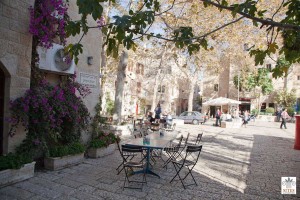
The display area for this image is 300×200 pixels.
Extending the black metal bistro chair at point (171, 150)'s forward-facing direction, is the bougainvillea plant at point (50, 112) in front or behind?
in front

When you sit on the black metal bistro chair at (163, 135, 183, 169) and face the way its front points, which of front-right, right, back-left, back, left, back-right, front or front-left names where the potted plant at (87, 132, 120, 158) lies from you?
front-right

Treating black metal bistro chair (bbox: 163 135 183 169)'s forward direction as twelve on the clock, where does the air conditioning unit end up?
The air conditioning unit is roughly at 12 o'clock from the black metal bistro chair.

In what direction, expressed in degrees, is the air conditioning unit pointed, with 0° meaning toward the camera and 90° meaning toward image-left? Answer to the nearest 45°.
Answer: approximately 315°

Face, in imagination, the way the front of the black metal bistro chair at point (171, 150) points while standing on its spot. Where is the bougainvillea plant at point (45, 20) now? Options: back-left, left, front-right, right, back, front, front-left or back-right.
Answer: front

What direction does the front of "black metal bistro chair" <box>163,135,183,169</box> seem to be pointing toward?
to the viewer's left

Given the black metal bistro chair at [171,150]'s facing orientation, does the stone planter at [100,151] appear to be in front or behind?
in front

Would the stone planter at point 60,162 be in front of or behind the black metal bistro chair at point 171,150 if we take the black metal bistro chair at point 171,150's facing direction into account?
in front

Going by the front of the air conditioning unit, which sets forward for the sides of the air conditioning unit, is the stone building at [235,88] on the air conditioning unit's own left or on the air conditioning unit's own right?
on the air conditioning unit's own left

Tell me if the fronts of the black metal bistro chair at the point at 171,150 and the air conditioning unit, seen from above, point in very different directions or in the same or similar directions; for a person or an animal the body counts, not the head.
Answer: very different directions

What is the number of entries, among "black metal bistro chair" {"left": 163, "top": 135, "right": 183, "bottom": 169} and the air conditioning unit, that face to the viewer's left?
1
